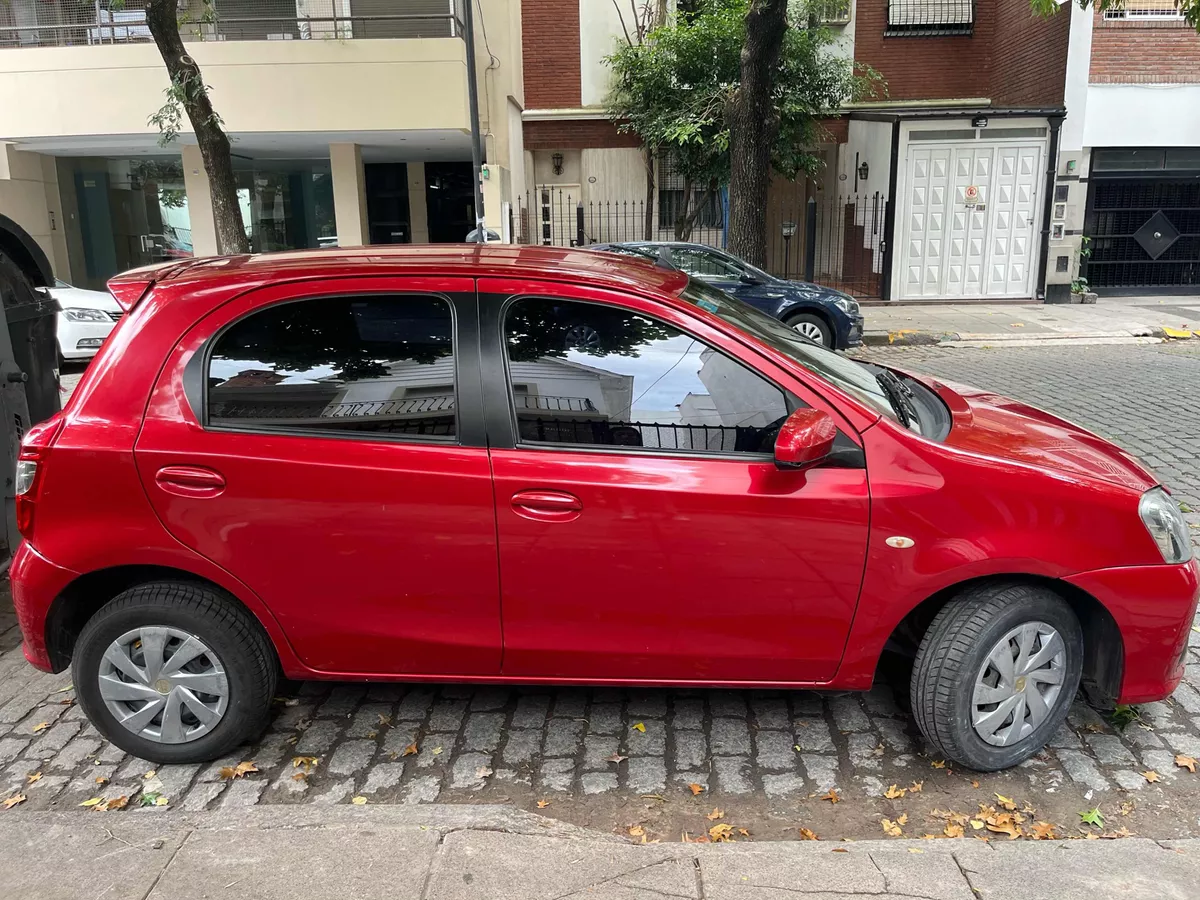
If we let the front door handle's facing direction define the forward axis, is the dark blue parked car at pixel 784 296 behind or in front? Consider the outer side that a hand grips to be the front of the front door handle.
behind

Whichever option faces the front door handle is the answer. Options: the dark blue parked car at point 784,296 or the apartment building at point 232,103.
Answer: the apartment building

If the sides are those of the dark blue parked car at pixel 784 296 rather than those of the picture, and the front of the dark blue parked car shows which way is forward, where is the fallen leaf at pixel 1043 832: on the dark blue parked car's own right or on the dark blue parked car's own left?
on the dark blue parked car's own right

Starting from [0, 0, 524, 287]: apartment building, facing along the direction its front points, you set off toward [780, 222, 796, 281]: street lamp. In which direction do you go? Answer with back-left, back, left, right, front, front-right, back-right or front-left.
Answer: left

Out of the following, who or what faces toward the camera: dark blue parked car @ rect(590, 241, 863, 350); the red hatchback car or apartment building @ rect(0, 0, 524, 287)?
the apartment building

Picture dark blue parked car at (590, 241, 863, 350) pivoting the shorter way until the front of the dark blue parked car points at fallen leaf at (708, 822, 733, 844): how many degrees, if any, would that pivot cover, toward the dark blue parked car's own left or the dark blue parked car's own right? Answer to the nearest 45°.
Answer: approximately 90° to the dark blue parked car's own right

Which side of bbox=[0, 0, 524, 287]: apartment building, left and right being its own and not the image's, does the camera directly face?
front

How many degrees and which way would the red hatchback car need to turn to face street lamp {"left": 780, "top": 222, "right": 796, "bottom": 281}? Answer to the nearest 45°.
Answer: approximately 90° to its left

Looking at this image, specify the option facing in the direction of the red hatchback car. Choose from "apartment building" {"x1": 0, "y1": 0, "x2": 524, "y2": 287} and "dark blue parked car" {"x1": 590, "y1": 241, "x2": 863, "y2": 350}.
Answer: the apartment building

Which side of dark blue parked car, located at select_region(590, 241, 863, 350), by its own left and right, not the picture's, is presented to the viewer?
right

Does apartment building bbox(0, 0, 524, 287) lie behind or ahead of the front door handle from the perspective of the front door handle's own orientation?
behind

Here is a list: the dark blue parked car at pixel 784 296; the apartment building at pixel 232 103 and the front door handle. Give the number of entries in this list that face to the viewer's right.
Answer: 1

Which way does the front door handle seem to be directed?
toward the camera

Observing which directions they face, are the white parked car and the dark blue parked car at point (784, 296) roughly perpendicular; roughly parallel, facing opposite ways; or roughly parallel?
roughly parallel

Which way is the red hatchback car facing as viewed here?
to the viewer's right

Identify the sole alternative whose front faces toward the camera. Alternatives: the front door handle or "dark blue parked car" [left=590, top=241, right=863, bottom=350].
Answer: the front door handle
